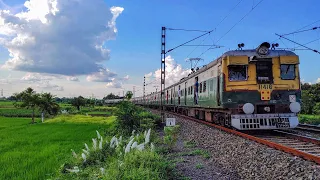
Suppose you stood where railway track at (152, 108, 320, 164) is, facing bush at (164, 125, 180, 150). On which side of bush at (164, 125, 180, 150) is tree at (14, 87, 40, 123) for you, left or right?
right

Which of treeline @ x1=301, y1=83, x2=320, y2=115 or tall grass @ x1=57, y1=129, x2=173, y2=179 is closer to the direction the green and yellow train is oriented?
the tall grass

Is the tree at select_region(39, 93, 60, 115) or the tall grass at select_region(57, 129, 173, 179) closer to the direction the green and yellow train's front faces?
the tall grass

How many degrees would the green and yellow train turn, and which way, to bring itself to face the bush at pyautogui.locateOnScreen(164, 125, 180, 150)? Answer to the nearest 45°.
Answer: approximately 90° to its right

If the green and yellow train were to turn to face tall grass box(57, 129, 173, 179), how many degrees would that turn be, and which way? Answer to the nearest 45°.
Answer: approximately 90° to its right

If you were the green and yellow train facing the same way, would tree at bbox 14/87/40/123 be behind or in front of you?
behind

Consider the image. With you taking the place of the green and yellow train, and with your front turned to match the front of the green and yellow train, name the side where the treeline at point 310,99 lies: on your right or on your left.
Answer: on your left

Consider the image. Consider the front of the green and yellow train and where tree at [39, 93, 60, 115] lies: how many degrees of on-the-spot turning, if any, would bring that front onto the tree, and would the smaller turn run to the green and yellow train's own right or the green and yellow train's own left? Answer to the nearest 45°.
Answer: approximately 180°

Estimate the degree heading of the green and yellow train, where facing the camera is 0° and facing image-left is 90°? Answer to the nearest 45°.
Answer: approximately 315°
